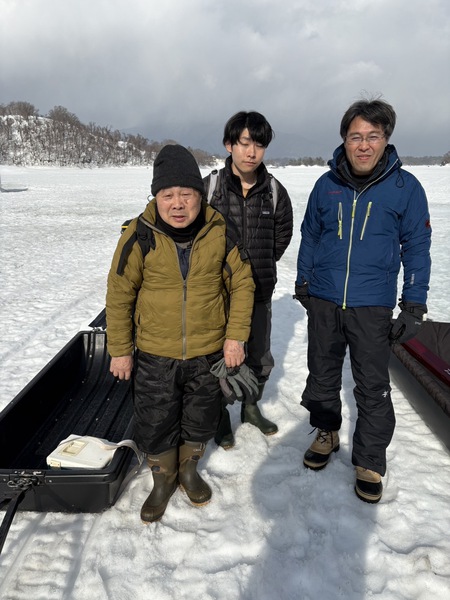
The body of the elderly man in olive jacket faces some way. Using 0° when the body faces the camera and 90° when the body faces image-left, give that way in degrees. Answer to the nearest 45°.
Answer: approximately 0°

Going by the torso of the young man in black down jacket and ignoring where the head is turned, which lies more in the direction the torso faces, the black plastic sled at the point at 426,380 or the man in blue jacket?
the man in blue jacket

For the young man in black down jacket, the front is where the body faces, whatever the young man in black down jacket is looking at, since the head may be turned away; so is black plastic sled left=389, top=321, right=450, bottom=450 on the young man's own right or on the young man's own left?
on the young man's own left

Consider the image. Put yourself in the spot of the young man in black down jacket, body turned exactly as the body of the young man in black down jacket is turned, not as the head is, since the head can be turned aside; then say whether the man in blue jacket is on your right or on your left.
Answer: on your left
